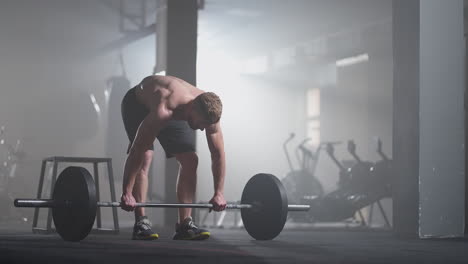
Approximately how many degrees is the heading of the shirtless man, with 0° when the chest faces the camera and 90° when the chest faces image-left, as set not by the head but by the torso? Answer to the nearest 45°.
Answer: approximately 315°

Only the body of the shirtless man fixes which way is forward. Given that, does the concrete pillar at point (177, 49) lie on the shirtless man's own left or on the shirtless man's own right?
on the shirtless man's own left

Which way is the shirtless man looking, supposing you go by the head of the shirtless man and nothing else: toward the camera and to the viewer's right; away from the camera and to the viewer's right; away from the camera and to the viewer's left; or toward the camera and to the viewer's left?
toward the camera and to the viewer's right
